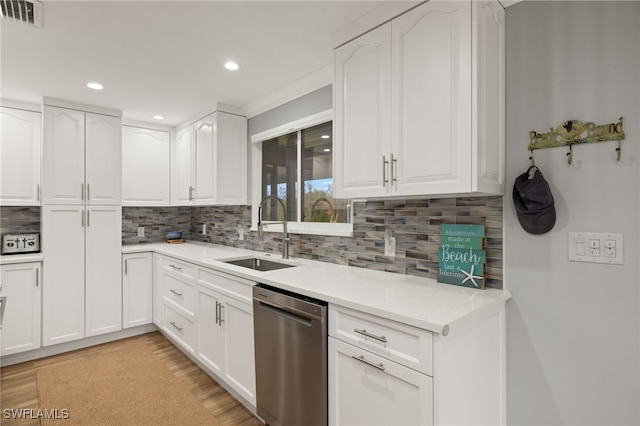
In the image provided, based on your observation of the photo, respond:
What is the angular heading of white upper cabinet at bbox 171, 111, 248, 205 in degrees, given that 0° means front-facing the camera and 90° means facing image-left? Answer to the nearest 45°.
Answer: approximately 45°

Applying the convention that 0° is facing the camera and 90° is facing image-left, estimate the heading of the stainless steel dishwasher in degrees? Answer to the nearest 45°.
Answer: approximately 45°

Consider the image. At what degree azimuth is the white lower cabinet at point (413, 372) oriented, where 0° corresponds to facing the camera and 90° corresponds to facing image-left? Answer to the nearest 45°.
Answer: approximately 45°

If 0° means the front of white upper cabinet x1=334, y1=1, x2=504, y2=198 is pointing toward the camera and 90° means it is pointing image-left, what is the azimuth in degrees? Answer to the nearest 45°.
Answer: approximately 45°

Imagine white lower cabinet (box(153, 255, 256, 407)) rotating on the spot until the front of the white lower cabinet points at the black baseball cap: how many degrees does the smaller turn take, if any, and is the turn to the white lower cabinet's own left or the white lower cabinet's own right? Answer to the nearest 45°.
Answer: approximately 90° to the white lower cabinet's own left

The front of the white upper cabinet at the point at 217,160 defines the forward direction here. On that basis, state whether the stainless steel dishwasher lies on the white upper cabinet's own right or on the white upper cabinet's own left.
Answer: on the white upper cabinet's own left

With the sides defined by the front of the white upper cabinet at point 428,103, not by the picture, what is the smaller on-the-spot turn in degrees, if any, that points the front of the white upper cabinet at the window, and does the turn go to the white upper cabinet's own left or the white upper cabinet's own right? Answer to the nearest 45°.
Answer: approximately 90° to the white upper cabinet's own right
